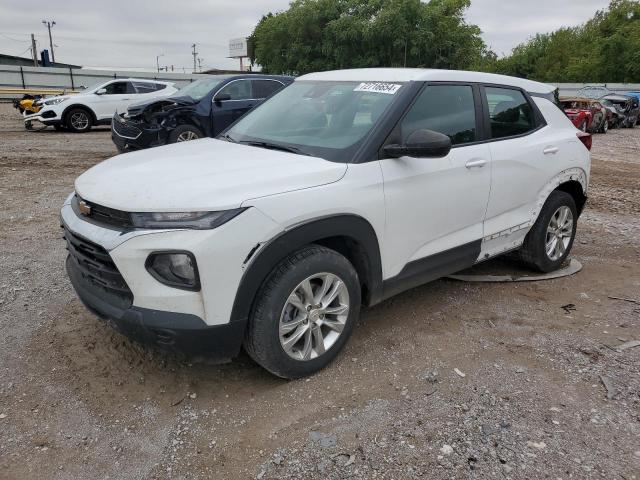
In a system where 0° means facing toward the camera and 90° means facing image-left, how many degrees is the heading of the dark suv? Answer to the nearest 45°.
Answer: approximately 45°

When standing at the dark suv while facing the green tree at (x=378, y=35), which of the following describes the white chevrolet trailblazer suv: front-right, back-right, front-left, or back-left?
back-right

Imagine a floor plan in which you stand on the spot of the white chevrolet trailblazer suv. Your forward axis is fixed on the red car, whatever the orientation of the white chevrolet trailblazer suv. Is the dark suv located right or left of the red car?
left

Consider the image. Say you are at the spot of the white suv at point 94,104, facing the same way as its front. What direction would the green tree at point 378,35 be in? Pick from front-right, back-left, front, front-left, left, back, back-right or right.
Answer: back-right

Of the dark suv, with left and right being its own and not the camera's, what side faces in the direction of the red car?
back

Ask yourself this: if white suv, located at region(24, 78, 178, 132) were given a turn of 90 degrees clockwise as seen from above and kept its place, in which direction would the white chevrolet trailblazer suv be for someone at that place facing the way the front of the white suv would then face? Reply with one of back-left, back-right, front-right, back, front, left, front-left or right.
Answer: back

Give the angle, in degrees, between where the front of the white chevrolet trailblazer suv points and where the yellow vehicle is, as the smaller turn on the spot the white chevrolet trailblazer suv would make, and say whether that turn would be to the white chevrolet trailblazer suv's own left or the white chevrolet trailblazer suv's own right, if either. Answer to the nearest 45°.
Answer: approximately 90° to the white chevrolet trailblazer suv's own right

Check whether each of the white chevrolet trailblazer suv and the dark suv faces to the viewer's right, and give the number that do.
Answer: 0

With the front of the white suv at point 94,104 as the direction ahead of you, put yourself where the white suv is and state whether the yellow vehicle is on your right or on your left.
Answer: on your right

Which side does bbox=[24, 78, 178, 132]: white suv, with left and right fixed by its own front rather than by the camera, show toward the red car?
back

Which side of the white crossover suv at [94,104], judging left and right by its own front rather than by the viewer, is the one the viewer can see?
left
